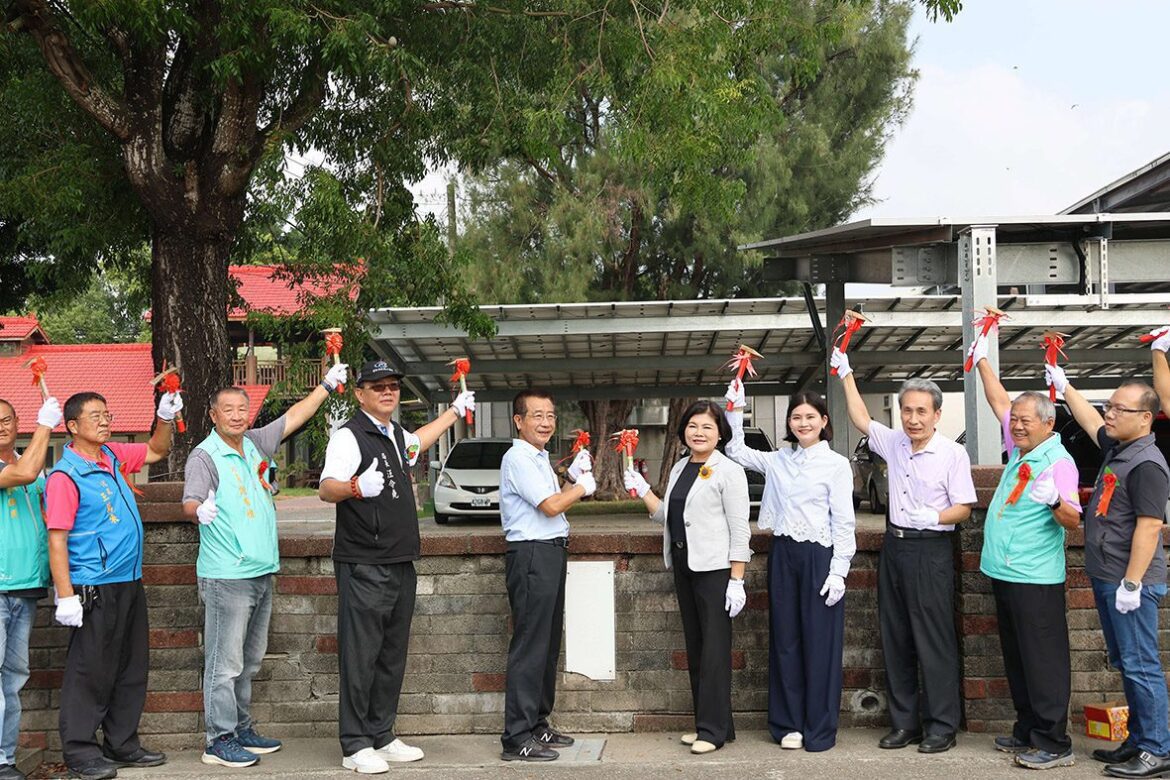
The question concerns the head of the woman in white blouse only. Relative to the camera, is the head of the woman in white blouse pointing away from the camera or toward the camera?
toward the camera

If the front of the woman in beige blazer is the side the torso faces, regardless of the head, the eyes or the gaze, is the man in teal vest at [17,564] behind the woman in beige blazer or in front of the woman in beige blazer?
in front

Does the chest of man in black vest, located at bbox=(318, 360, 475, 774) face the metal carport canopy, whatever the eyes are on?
no

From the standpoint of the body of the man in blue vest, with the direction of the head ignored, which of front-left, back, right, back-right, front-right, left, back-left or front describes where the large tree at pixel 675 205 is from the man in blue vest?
left

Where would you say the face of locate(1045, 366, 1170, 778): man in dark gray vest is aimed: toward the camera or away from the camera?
toward the camera

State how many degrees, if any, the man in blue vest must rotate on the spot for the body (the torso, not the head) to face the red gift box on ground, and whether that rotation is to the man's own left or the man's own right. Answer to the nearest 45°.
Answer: approximately 45° to the man's own left

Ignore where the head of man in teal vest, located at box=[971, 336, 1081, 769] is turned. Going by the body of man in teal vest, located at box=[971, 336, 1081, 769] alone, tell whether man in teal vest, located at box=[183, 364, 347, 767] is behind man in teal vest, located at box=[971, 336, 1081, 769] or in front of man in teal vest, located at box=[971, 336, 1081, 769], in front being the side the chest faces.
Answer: in front

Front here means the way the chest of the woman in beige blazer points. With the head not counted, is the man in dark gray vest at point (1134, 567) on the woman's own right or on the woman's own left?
on the woman's own left

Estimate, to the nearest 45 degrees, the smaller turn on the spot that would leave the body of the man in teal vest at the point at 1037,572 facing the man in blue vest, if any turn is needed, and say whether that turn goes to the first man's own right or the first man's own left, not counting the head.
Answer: approximately 45° to the first man's own right

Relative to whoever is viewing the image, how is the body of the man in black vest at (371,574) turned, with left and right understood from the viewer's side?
facing the viewer and to the right of the viewer

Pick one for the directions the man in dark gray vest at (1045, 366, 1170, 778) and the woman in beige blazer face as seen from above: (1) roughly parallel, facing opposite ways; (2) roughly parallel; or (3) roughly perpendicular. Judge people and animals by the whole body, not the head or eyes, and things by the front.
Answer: roughly parallel

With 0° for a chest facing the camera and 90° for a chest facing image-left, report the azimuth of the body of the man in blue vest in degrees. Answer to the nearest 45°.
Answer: approximately 315°

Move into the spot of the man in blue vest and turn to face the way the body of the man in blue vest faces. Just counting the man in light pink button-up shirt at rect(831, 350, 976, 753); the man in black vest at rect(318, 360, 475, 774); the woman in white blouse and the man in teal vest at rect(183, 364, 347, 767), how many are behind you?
0

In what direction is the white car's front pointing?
toward the camera

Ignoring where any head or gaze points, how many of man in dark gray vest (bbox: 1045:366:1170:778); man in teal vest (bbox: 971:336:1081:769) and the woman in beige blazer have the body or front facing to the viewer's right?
0

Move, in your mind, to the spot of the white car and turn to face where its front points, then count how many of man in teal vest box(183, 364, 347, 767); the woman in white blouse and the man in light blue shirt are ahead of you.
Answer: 3

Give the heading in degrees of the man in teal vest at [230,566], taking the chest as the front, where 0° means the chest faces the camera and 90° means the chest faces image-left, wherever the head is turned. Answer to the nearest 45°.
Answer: approximately 315°

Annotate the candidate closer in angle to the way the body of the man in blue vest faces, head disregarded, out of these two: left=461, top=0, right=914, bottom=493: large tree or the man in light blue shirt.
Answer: the man in light blue shirt

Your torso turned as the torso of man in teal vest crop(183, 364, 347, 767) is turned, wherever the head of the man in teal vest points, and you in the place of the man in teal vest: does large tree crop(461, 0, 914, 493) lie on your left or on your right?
on your left

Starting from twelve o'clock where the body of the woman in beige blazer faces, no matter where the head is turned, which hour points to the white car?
The white car is roughly at 4 o'clock from the woman in beige blazer.

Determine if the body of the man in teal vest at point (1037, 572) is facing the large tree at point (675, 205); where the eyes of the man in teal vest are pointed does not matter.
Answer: no
